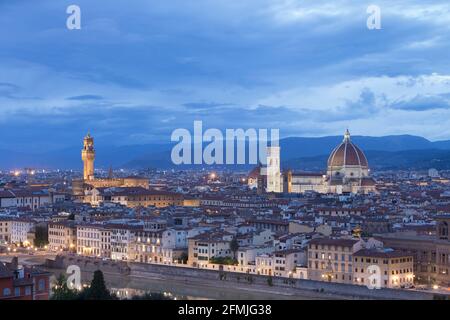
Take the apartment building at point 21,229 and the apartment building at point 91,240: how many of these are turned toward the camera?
2

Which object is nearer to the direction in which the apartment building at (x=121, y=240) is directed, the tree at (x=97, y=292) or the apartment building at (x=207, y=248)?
the tree

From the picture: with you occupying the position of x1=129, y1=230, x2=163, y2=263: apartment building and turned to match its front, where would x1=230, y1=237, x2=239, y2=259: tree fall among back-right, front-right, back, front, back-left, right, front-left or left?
front-left
